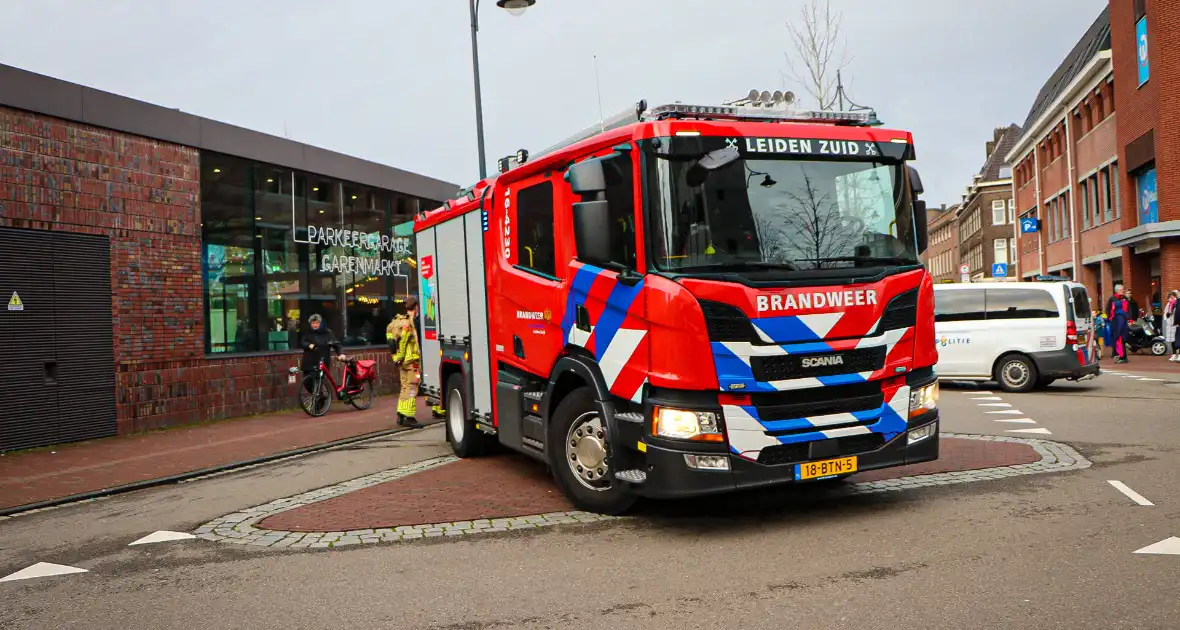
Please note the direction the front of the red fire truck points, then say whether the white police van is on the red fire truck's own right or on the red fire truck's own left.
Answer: on the red fire truck's own left

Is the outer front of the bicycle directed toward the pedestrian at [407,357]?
no

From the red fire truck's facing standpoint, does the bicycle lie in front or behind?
behind

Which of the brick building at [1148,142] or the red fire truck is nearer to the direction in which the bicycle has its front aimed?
the red fire truck

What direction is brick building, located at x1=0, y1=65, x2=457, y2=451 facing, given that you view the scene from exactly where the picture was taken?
facing the viewer and to the right of the viewer

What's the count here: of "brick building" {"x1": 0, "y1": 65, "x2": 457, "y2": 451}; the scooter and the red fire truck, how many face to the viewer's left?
0

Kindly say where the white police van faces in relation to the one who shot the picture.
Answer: facing to the left of the viewer

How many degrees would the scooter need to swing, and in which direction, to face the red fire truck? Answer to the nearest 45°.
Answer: approximately 45° to its right

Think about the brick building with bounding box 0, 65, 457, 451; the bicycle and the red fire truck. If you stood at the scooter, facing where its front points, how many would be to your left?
0
